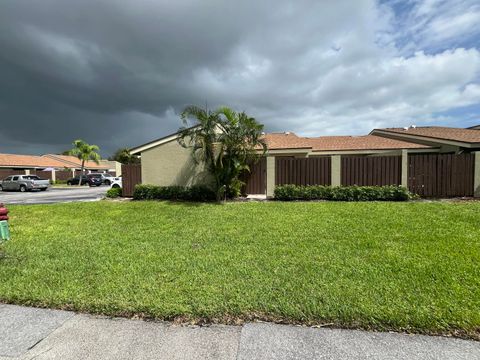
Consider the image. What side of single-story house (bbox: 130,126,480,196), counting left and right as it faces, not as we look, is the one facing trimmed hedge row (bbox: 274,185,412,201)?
front

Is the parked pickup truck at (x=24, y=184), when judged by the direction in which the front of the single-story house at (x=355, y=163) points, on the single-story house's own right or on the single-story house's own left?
on the single-story house's own right

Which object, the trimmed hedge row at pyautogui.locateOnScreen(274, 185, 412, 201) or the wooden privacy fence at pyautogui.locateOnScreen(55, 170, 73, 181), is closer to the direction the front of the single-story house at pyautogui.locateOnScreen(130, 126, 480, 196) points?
the trimmed hedge row

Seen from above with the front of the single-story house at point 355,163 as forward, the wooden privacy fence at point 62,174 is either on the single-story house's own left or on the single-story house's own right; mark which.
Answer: on the single-story house's own right

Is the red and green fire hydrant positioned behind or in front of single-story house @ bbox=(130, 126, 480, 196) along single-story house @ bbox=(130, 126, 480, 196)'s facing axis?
in front

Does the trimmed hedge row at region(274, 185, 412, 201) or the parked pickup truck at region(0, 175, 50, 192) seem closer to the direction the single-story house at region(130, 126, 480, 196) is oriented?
the trimmed hedge row

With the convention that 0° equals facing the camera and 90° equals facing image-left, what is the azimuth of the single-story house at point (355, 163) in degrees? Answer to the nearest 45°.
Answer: approximately 0°

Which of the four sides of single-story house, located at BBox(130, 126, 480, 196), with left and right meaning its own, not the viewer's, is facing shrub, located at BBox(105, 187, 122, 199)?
right

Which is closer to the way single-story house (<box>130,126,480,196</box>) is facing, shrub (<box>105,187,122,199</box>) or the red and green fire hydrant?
the red and green fire hydrant

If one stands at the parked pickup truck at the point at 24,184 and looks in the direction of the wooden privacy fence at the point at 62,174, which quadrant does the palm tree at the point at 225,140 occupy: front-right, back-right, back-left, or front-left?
back-right
